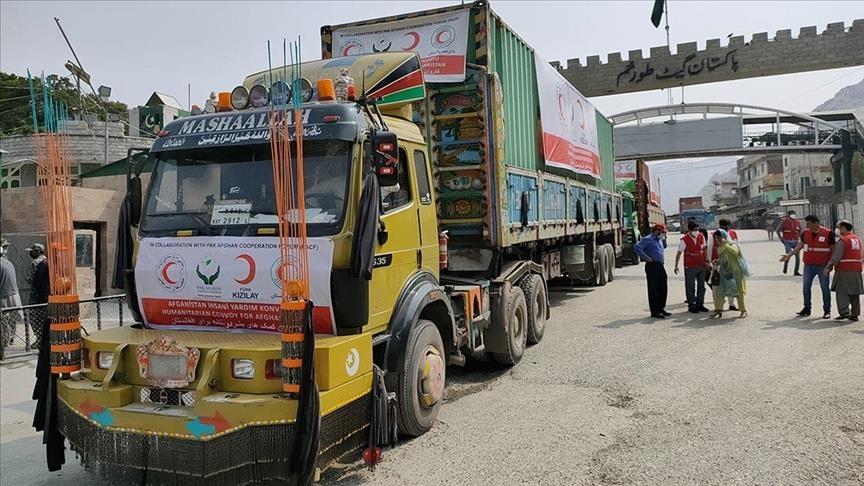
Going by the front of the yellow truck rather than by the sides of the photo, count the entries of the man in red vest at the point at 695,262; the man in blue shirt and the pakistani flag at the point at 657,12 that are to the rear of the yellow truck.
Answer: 3

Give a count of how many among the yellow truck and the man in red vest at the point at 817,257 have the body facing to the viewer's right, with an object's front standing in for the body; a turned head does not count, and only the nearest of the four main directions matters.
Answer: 0

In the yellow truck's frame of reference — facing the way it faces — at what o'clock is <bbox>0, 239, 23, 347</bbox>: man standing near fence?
The man standing near fence is roughly at 3 o'clock from the yellow truck.

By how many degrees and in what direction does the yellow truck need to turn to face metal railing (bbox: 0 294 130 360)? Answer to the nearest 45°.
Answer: approximately 90° to its right

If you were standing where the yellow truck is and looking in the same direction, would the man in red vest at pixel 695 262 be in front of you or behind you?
behind

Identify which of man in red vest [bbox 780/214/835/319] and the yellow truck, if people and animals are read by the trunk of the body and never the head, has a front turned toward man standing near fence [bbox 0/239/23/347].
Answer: the man in red vest

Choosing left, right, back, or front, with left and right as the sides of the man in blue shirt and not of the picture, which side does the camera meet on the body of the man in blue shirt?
right

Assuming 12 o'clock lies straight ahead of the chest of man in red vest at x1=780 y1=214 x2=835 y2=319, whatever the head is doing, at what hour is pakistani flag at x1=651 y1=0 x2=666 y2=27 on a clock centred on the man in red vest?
The pakistani flag is roughly at 4 o'clock from the man in red vest.

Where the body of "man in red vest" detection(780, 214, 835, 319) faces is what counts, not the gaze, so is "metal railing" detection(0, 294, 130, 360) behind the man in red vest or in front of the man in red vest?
in front
